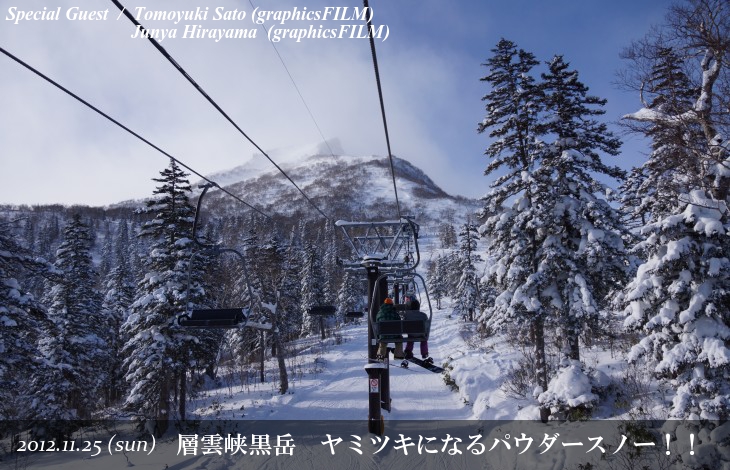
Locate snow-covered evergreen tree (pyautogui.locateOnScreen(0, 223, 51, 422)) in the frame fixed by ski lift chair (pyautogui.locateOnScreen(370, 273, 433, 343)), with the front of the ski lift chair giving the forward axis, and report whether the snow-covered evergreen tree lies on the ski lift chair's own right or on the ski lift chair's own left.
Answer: on the ski lift chair's own left

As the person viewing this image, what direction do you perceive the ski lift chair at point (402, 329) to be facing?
facing away from the viewer

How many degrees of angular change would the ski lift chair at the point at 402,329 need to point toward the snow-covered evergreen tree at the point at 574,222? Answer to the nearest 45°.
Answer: approximately 45° to its right

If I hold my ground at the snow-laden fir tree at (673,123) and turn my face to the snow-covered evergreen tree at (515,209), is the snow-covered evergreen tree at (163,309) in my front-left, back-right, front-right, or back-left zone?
front-left

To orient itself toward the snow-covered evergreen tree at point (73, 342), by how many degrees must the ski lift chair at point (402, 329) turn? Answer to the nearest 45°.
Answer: approximately 45° to its left

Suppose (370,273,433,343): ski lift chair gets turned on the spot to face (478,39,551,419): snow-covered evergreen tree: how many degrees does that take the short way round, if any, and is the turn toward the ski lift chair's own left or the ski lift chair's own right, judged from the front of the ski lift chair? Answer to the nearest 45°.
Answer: approximately 45° to the ski lift chair's own right

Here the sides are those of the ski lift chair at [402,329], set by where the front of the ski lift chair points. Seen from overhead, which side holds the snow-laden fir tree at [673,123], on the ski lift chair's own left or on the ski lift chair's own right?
on the ski lift chair's own right

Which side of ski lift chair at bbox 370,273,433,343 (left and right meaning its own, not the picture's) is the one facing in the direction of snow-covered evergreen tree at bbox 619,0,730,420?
right

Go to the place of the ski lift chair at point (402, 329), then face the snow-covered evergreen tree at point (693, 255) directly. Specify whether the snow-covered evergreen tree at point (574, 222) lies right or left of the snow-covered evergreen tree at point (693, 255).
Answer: left
